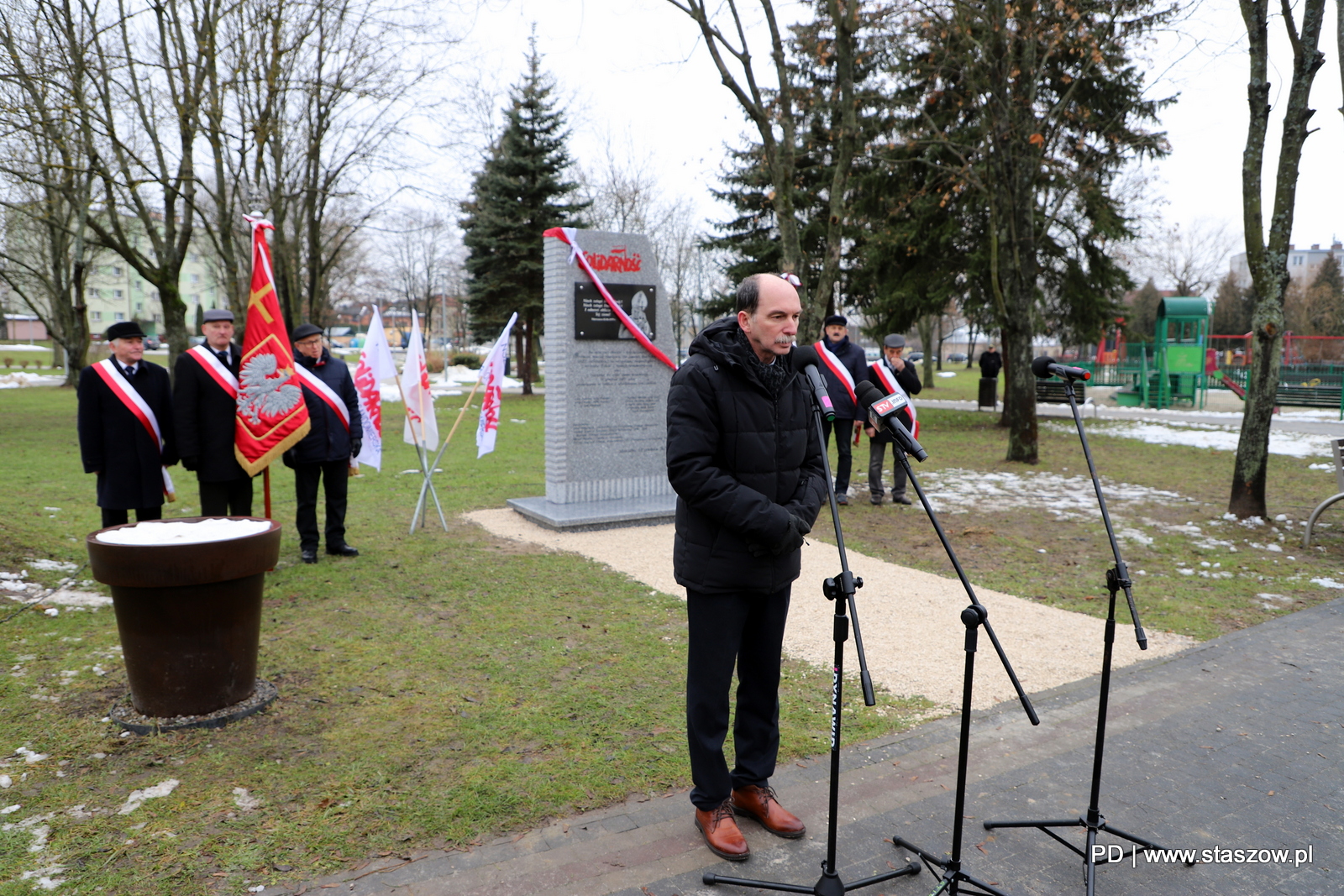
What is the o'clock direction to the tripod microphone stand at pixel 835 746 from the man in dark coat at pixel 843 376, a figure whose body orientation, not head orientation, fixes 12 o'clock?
The tripod microphone stand is roughly at 12 o'clock from the man in dark coat.

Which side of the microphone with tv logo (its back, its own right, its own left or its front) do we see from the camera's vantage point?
left

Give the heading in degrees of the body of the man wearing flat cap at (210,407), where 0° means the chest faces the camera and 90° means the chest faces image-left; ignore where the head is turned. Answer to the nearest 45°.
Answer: approximately 315°

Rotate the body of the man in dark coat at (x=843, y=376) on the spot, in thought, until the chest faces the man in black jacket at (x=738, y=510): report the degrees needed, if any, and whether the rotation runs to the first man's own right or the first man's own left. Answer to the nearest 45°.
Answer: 0° — they already face them

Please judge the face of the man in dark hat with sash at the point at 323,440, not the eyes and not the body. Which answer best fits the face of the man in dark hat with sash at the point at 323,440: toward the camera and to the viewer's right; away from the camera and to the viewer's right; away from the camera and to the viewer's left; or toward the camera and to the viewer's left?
toward the camera and to the viewer's right

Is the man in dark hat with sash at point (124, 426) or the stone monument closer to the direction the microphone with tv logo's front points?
the man in dark hat with sash
